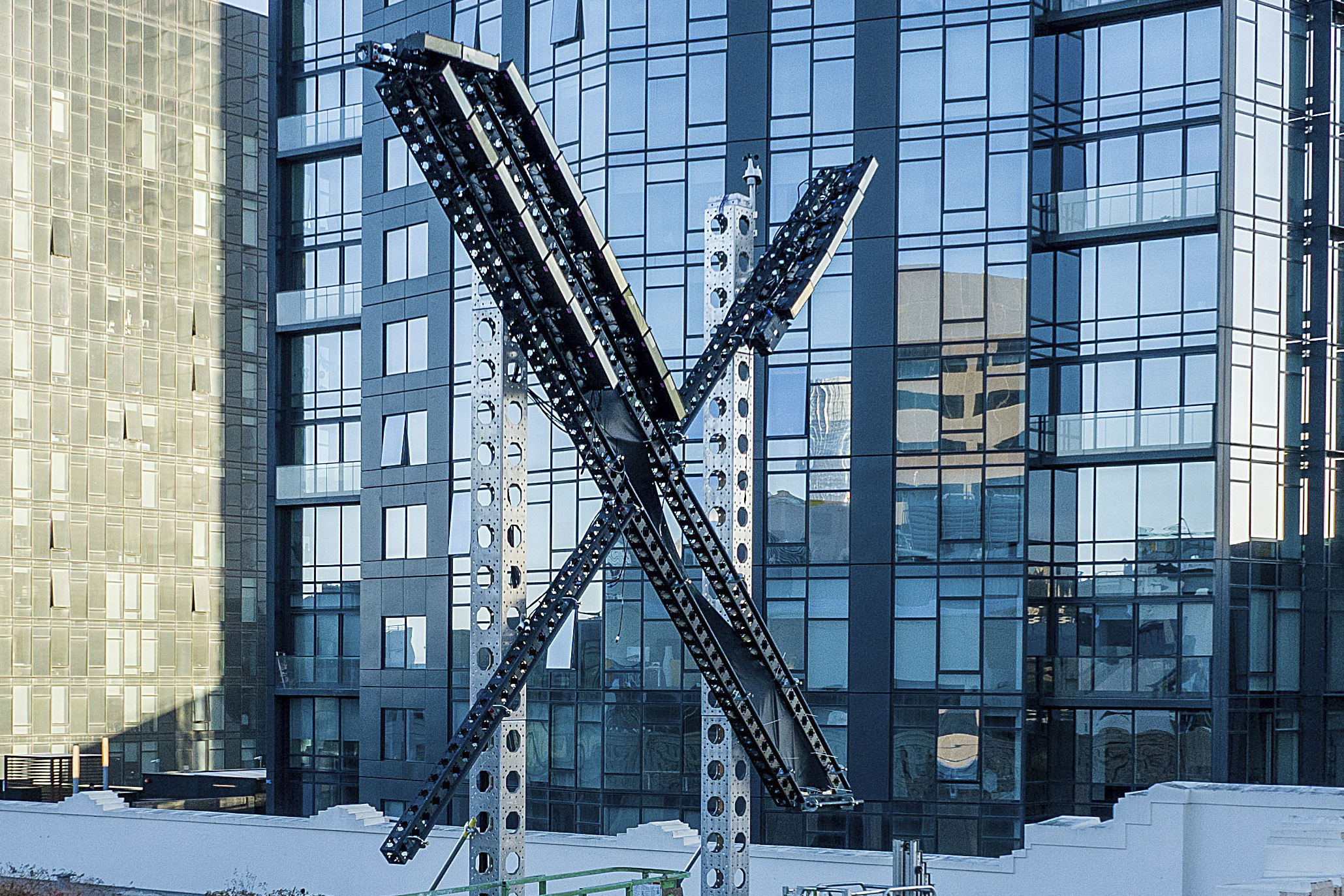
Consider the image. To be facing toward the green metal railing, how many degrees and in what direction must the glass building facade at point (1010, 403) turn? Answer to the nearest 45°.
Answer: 0° — it already faces it

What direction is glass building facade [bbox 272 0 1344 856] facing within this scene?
toward the camera

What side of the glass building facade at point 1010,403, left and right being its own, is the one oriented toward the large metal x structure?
front
